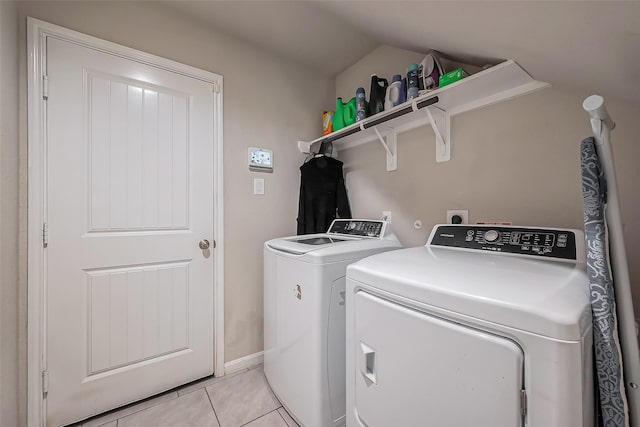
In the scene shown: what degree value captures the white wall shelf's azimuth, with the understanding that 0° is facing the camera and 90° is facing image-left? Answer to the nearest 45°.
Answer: approximately 45°

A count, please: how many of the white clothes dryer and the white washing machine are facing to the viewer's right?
0

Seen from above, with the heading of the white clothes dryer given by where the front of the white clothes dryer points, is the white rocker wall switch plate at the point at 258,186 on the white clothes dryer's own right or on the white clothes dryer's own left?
on the white clothes dryer's own right

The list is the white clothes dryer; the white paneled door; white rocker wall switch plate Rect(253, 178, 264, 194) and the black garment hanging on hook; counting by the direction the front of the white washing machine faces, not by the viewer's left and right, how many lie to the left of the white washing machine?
1

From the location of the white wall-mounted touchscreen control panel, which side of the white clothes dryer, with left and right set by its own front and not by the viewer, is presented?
right

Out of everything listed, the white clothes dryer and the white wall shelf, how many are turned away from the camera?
0

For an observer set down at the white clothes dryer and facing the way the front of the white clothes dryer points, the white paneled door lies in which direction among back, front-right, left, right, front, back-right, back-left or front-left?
front-right

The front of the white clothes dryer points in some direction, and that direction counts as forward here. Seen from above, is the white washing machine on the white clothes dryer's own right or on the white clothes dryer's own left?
on the white clothes dryer's own right

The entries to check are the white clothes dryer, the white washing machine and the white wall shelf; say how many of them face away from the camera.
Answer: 0

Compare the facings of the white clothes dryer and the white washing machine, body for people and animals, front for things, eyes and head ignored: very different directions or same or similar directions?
same or similar directions

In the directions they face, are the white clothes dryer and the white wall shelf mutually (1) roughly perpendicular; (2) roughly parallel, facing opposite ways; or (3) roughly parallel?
roughly parallel

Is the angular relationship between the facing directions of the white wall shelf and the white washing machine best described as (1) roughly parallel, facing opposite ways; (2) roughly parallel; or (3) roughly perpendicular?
roughly parallel

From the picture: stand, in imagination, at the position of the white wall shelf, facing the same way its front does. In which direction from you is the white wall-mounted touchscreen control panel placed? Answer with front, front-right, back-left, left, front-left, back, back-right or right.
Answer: front-right

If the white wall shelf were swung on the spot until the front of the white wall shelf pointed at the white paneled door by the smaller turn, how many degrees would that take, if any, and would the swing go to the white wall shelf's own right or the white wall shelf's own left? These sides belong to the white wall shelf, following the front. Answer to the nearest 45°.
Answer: approximately 45° to the white wall shelf's own right

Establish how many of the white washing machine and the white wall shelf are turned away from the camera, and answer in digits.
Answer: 0
